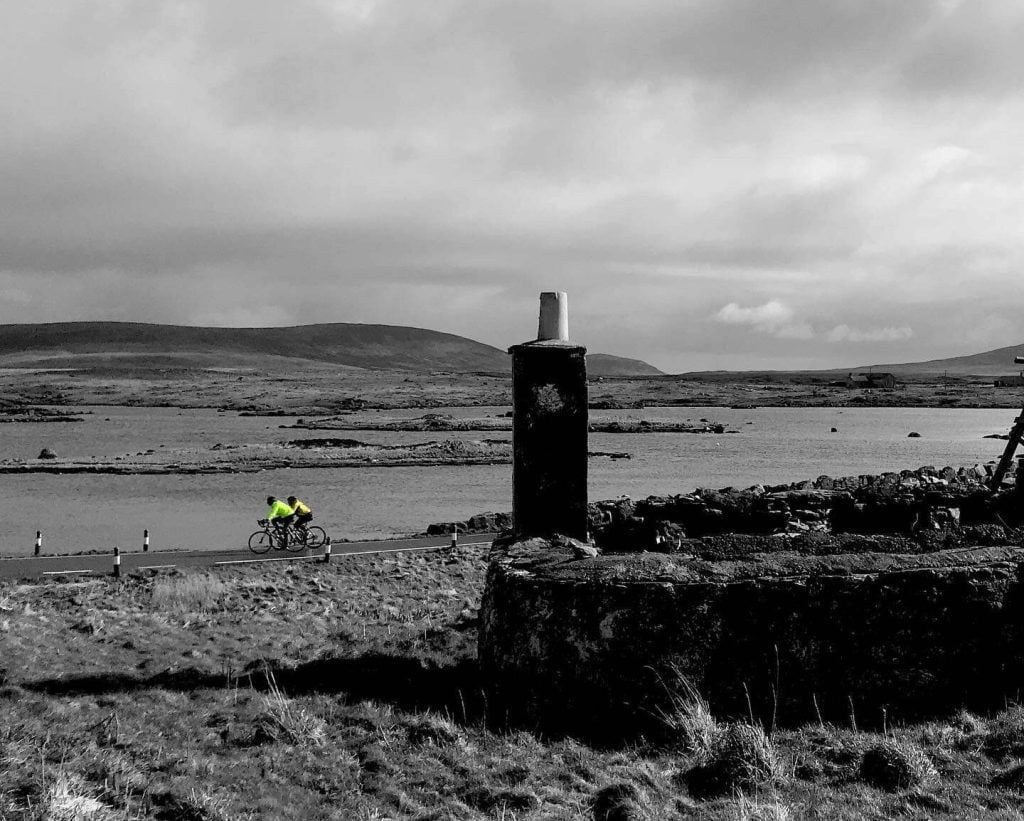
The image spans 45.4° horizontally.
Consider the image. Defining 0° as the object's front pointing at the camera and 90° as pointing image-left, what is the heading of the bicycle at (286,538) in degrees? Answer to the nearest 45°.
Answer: approximately 90°

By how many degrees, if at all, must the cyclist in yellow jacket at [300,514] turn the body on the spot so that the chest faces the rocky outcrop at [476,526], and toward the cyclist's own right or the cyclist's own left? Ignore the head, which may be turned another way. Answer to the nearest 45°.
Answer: approximately 135° to the cyclist's own right

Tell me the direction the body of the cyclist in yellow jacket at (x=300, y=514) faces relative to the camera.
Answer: to the viewer's left

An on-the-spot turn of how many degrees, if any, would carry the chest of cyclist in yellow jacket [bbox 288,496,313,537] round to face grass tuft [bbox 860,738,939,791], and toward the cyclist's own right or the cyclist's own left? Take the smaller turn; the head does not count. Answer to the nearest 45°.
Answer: approximately 90° to the cyclist's own left

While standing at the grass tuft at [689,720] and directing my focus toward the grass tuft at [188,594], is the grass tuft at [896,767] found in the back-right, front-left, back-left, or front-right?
back-right

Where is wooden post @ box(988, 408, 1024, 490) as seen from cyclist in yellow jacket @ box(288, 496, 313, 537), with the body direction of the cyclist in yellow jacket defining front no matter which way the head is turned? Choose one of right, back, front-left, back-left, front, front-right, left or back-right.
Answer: back-left
